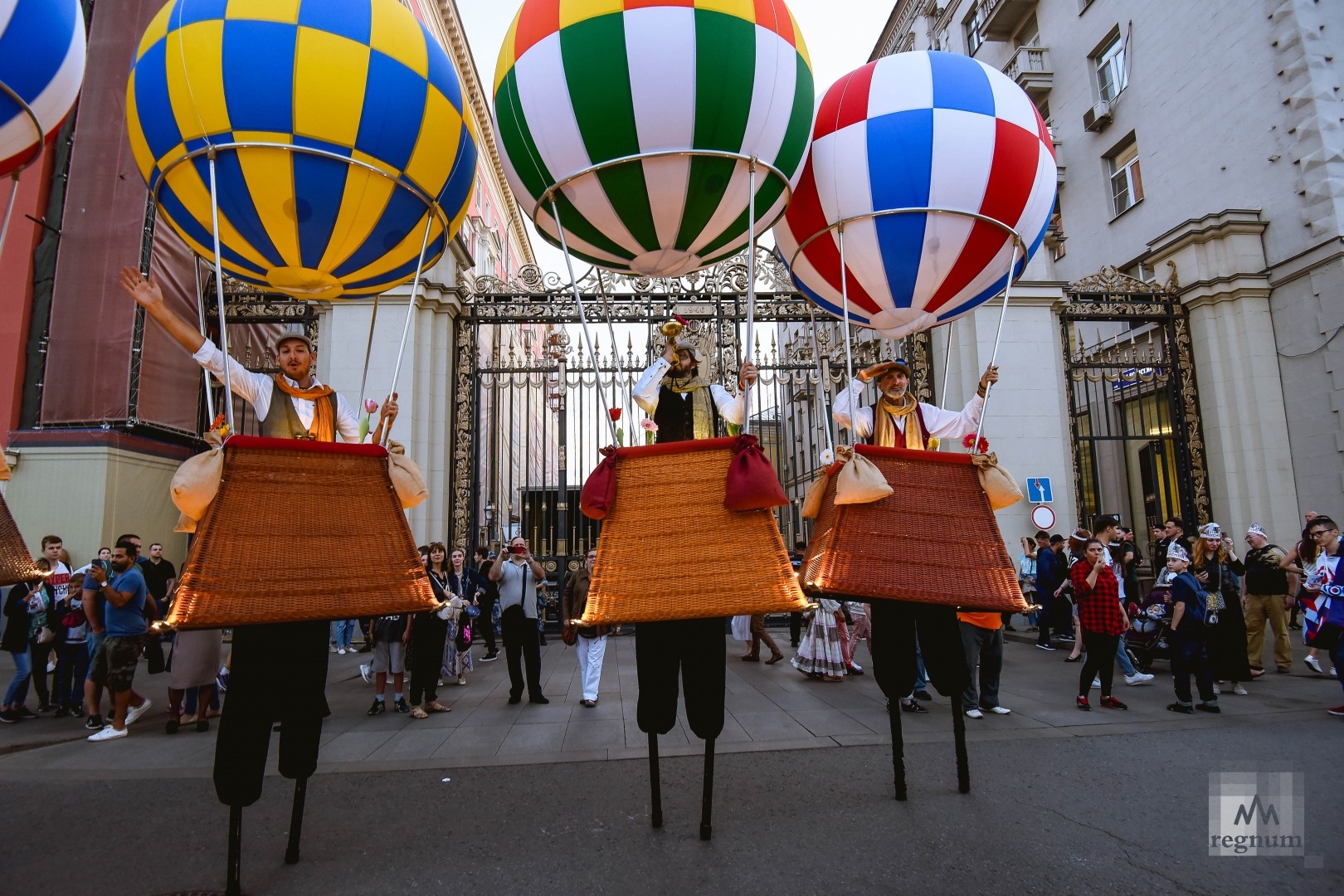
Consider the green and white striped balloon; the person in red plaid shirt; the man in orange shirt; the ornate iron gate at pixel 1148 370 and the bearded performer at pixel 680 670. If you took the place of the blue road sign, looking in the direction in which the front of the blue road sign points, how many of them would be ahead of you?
4

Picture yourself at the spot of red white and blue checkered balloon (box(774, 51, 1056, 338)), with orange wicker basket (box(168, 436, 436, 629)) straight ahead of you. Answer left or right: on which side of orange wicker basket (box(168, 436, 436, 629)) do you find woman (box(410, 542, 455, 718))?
right

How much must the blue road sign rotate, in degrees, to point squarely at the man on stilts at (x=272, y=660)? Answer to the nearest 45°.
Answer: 0° — it already faces them

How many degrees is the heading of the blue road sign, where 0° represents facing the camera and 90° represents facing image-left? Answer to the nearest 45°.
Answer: approximately 0°

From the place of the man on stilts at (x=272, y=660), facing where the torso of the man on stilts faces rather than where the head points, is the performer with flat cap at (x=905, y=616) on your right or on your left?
on your left

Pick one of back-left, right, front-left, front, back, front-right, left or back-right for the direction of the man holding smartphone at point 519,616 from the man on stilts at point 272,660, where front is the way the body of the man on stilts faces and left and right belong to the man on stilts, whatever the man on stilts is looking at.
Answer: back-left

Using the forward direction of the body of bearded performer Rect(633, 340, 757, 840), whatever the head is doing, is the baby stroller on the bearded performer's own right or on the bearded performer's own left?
on the bearded performer's own left

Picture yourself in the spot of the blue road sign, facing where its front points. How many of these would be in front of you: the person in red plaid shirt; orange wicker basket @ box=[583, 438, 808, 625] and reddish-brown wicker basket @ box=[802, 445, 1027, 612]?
3

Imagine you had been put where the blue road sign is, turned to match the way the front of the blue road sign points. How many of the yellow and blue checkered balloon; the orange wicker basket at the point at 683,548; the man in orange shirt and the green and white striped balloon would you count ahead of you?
4

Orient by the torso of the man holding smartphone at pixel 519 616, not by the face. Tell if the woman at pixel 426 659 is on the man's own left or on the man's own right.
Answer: on the man's own right

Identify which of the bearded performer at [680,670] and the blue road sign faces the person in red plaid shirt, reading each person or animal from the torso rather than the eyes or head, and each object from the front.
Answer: the blue road sign
